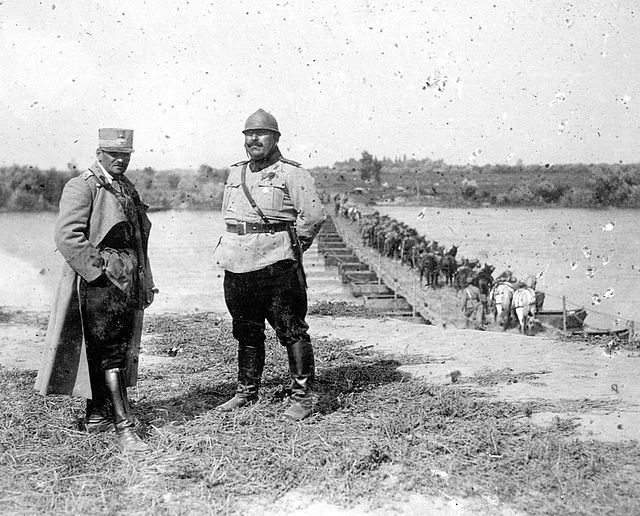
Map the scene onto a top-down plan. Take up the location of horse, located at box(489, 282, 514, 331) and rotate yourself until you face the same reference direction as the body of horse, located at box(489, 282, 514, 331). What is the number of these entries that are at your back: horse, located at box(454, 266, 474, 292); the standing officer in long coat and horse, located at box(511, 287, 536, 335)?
1

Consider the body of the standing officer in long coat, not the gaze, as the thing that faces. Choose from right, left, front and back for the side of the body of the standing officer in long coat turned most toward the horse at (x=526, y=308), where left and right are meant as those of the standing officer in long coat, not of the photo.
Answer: left

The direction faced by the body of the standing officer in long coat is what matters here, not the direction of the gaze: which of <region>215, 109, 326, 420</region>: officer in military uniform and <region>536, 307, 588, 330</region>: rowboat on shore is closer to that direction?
the officer in military uniform

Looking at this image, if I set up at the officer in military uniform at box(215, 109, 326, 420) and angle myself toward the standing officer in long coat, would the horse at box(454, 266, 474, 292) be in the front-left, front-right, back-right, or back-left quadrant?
back-right

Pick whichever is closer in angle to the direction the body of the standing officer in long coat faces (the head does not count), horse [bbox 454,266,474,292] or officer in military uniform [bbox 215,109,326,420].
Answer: the officer in military uniform

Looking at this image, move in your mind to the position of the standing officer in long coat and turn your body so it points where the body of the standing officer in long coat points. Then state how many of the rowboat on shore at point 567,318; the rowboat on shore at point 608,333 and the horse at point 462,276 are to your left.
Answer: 3

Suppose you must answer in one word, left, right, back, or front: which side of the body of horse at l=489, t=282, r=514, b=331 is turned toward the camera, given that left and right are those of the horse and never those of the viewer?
back

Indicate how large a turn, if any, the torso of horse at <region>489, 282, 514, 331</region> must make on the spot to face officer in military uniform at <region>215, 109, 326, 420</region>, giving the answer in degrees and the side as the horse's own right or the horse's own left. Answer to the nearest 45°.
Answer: approximately 180°

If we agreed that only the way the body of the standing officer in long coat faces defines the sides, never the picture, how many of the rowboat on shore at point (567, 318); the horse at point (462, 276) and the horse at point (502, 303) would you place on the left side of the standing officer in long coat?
3

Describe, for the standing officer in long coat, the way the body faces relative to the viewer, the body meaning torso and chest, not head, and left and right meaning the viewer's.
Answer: facing the viewer and to the right of the viewer
